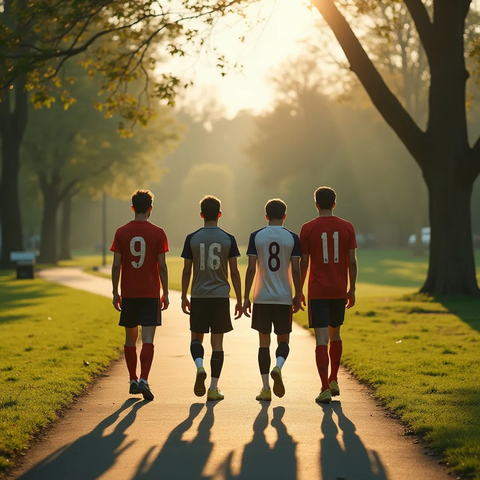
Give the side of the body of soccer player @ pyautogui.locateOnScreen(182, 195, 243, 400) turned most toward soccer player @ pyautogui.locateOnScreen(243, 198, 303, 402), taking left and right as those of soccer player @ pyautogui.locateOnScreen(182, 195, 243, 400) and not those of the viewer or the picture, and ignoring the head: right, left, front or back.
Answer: right

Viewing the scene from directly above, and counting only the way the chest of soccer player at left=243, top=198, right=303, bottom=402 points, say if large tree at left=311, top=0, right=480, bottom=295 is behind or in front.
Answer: in front

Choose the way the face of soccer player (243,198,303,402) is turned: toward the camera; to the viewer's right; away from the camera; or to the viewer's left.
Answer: away from the camera

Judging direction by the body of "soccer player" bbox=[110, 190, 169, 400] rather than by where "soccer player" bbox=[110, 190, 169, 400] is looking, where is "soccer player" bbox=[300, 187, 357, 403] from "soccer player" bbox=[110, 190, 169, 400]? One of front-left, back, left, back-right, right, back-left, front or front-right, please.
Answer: right

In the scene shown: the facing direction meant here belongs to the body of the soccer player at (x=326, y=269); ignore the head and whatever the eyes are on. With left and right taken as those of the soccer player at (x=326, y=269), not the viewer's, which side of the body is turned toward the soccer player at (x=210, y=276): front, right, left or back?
left

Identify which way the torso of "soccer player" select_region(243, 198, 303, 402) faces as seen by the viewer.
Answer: away from the camera

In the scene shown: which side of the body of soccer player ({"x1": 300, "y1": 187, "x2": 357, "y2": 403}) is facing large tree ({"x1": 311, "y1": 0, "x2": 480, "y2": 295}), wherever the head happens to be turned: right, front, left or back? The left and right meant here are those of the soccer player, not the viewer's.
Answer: front

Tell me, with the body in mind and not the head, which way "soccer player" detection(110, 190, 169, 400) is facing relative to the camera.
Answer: away from the camera

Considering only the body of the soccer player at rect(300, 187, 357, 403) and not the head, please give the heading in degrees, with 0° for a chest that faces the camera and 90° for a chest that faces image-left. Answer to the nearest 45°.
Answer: approximately 180°

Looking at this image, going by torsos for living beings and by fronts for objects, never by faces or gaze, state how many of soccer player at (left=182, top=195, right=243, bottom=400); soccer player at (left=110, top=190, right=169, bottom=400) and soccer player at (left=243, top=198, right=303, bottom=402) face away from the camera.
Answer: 3
